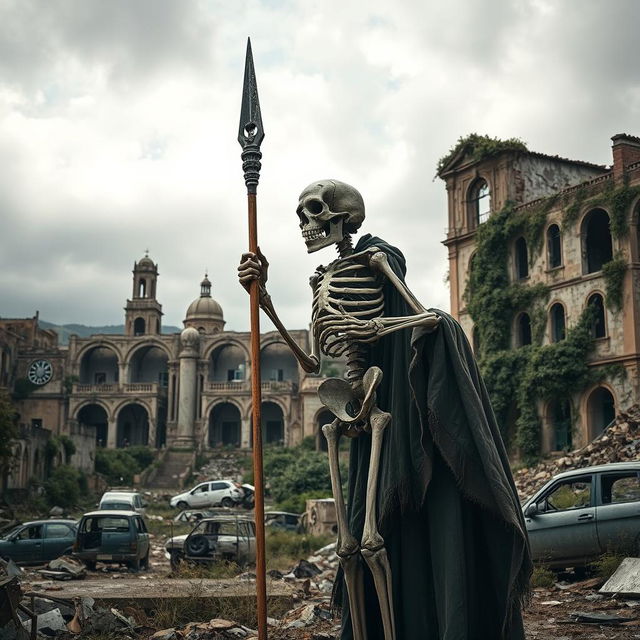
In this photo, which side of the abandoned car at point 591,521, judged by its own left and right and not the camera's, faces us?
left

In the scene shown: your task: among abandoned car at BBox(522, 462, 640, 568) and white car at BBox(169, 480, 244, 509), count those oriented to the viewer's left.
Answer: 2

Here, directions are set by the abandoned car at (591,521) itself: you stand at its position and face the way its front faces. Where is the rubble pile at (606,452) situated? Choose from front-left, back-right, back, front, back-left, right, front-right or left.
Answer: right

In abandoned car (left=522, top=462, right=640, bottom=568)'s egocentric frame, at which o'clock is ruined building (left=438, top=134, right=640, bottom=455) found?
The ruined building is roughly at 3 o'clock from the abandoned car.

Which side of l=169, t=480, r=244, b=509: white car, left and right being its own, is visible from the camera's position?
left

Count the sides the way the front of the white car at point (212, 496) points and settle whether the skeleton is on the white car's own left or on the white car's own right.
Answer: on the white car's own left

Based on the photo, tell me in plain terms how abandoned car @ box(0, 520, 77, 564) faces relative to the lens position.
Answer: facing to the left of the viewer

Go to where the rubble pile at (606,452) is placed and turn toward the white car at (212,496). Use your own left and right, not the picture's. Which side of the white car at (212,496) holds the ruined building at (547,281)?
right

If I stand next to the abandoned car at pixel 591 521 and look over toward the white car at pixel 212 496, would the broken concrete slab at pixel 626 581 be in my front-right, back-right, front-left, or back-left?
back-left

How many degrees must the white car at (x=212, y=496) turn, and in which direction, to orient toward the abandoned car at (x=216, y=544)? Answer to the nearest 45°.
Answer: approximately 90° to its left
